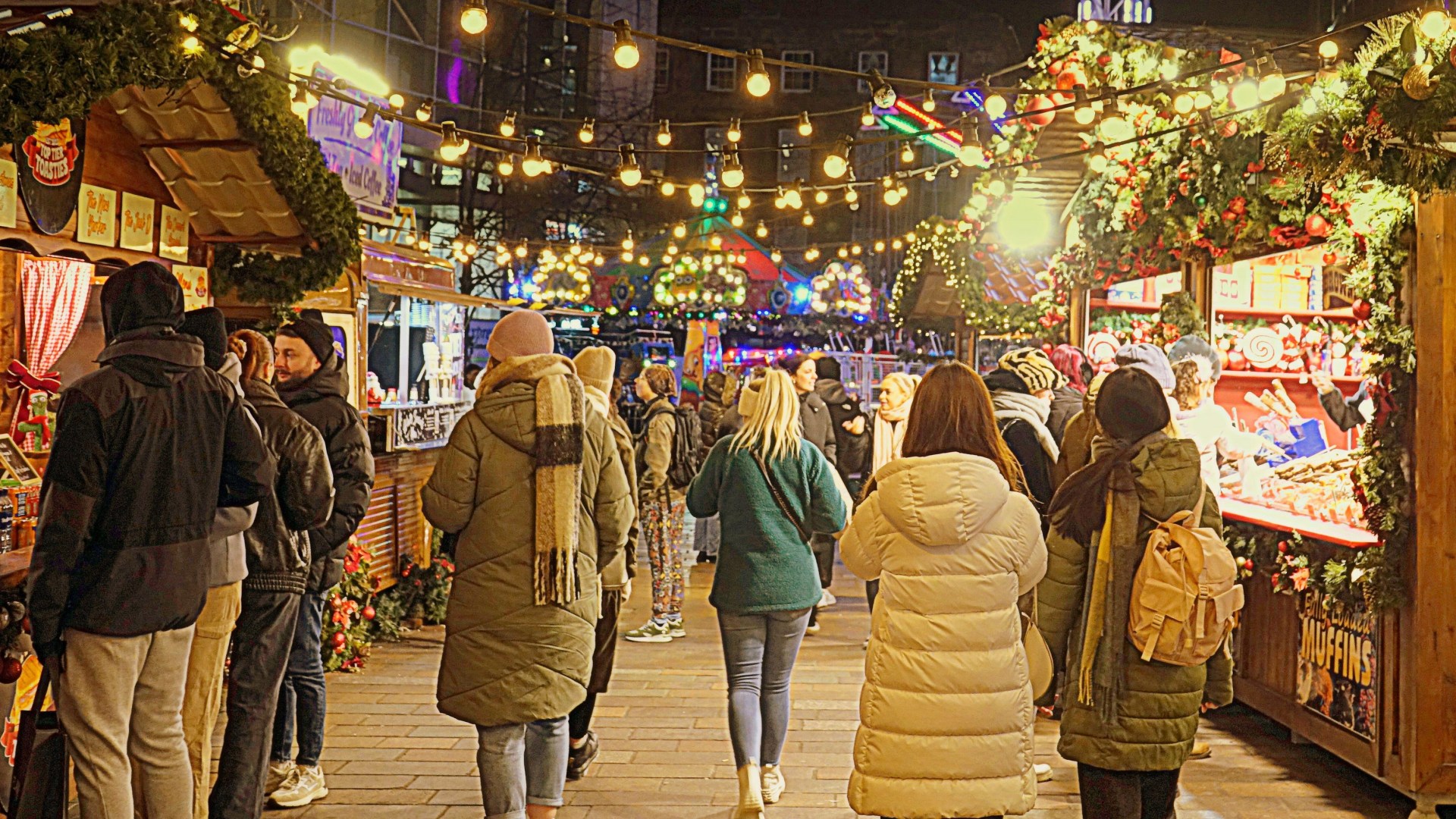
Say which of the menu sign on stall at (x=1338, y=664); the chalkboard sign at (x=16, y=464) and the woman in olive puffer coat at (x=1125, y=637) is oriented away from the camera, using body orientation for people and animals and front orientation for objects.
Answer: the woman in olive puffer coat

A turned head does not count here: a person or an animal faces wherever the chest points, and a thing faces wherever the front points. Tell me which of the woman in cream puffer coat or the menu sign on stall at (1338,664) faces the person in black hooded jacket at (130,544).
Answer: the menu sign on stall

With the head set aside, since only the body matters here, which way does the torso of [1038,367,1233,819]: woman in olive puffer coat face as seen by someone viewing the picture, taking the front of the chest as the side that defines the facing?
away from the camera

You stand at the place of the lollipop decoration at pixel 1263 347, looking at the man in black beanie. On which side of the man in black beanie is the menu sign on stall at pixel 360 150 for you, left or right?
right

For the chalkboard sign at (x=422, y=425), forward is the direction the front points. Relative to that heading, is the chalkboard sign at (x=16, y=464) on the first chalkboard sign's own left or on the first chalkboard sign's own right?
on the first chalkboard sign's own right

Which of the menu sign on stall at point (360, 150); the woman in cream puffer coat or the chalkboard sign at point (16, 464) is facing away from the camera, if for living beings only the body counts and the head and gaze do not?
the woman in cream puffer coat

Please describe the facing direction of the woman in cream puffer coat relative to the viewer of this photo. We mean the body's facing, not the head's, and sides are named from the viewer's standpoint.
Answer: facing away from the viewer

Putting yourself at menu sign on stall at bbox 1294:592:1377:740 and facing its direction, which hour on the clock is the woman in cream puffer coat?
The woman in cream puffer coat is roughly at 11 o'clock from the menu sign on stall.

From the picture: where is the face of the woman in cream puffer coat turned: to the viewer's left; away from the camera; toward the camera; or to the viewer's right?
away from the camera

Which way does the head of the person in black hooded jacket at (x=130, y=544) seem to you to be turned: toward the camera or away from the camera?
away from the camera

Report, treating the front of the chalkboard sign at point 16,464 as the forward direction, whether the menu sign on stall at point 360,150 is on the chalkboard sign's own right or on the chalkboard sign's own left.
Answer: on the chalkboard sign's own left

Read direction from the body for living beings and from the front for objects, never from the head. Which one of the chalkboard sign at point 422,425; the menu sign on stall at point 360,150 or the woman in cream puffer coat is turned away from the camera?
the woman in cream puffer coat

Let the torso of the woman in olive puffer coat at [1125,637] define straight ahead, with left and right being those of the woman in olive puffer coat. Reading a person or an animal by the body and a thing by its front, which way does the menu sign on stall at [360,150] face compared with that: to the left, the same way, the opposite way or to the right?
to the right
